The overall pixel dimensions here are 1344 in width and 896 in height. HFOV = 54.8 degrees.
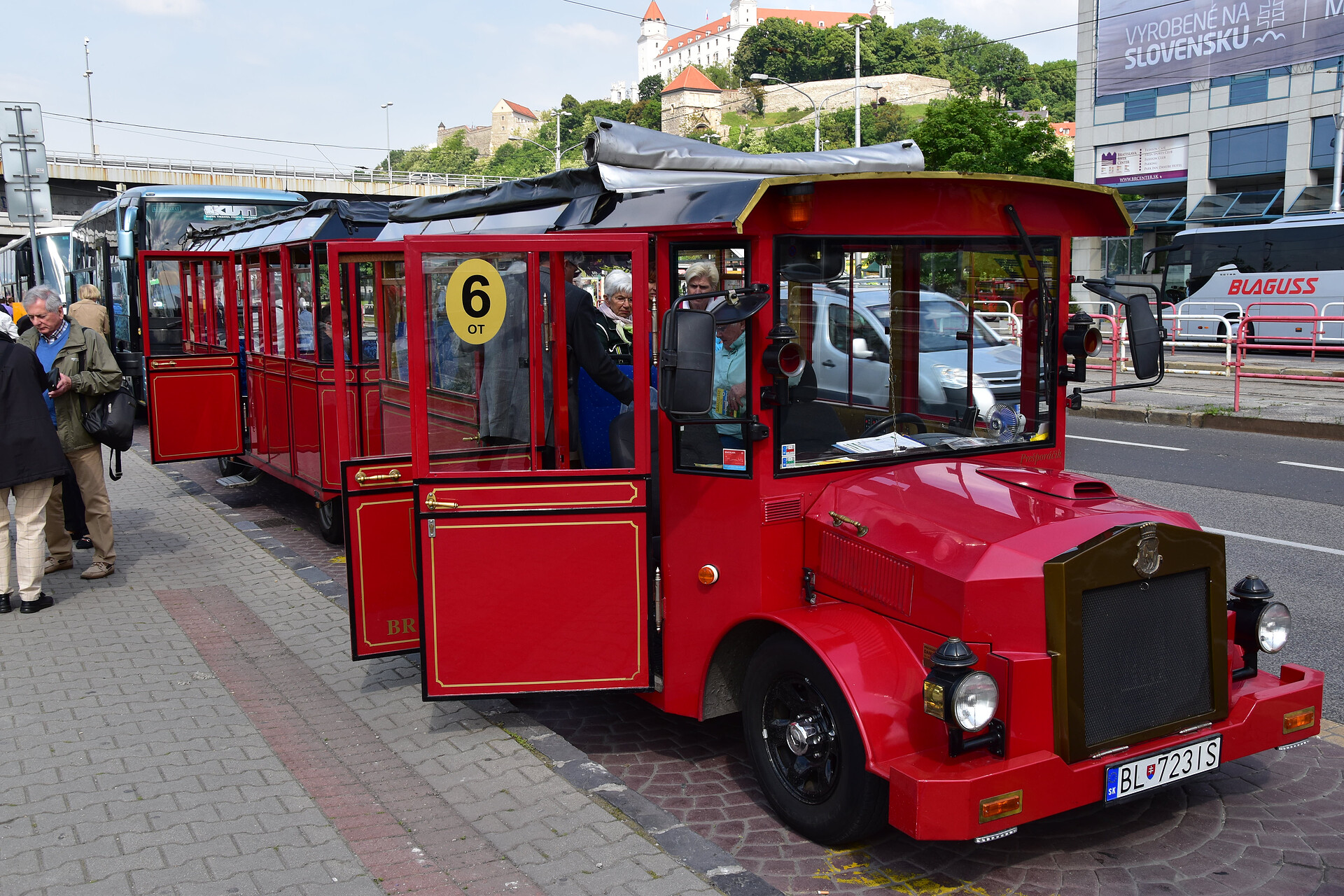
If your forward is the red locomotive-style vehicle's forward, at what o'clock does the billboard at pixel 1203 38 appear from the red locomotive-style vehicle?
The billboard is roughly at 8 o'clock from the red locomotive-style vehicle.

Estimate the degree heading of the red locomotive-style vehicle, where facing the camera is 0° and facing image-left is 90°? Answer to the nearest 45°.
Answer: approximately 315°

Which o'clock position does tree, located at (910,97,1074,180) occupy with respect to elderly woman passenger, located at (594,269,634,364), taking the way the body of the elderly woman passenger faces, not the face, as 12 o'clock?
The tree is roughly at 8 o'clock from the elderly woman passenger.

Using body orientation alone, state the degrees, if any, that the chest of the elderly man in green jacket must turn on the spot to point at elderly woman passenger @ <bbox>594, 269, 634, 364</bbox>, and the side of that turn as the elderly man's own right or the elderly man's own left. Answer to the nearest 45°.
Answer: approximately 90° to the elderly man's own left

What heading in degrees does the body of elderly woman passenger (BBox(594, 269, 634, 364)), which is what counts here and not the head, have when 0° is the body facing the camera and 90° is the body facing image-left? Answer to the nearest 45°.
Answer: approximately 315°

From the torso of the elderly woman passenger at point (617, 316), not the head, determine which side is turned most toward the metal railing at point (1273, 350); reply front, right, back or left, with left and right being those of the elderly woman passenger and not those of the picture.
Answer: left

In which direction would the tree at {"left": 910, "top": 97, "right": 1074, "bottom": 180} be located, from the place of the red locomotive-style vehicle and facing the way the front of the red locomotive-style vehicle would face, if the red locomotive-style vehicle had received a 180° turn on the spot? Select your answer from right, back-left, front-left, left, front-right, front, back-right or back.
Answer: front-right

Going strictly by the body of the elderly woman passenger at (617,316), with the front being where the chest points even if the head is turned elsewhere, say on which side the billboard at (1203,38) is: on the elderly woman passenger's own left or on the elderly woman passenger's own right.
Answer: on the elderly woman passenger's own left
